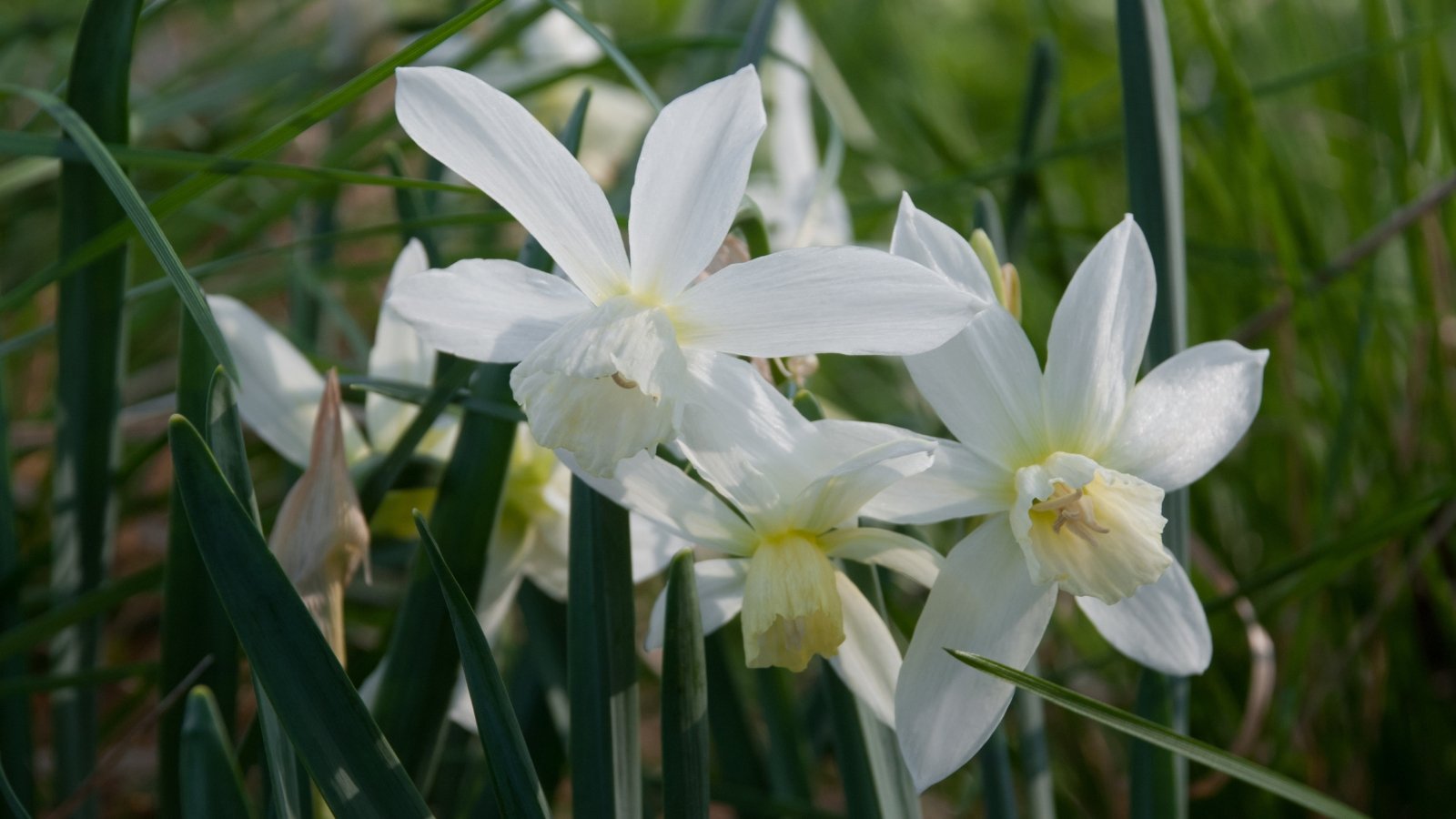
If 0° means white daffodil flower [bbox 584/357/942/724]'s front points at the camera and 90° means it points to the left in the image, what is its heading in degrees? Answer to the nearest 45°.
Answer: approximately 0°
